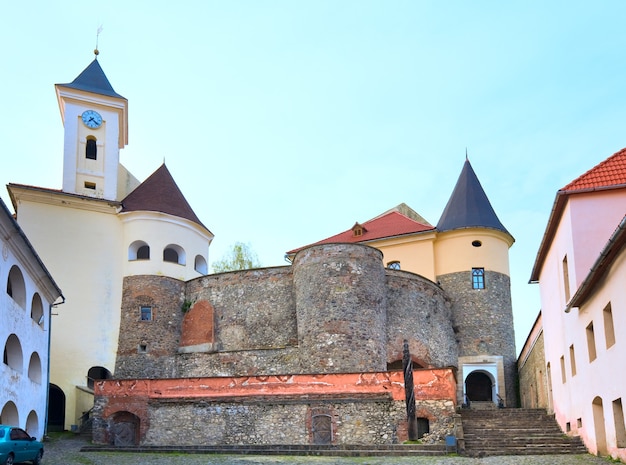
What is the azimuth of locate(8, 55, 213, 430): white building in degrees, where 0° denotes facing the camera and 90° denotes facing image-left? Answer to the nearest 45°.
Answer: approximately 0°

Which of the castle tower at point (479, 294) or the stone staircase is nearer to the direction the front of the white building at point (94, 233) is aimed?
the stone staircase

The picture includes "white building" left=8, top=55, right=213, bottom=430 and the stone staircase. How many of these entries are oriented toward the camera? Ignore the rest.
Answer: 2

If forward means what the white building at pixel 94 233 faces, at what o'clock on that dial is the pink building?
The pink building is roughly at 11 o'clock from the white building.

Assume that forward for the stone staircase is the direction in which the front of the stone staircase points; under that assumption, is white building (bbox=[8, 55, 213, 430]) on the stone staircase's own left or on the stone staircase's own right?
on the stone staircase's own right

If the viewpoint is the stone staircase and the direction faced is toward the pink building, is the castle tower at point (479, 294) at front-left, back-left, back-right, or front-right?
back-left

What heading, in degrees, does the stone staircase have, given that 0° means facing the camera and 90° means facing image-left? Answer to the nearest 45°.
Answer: approximately 0°
